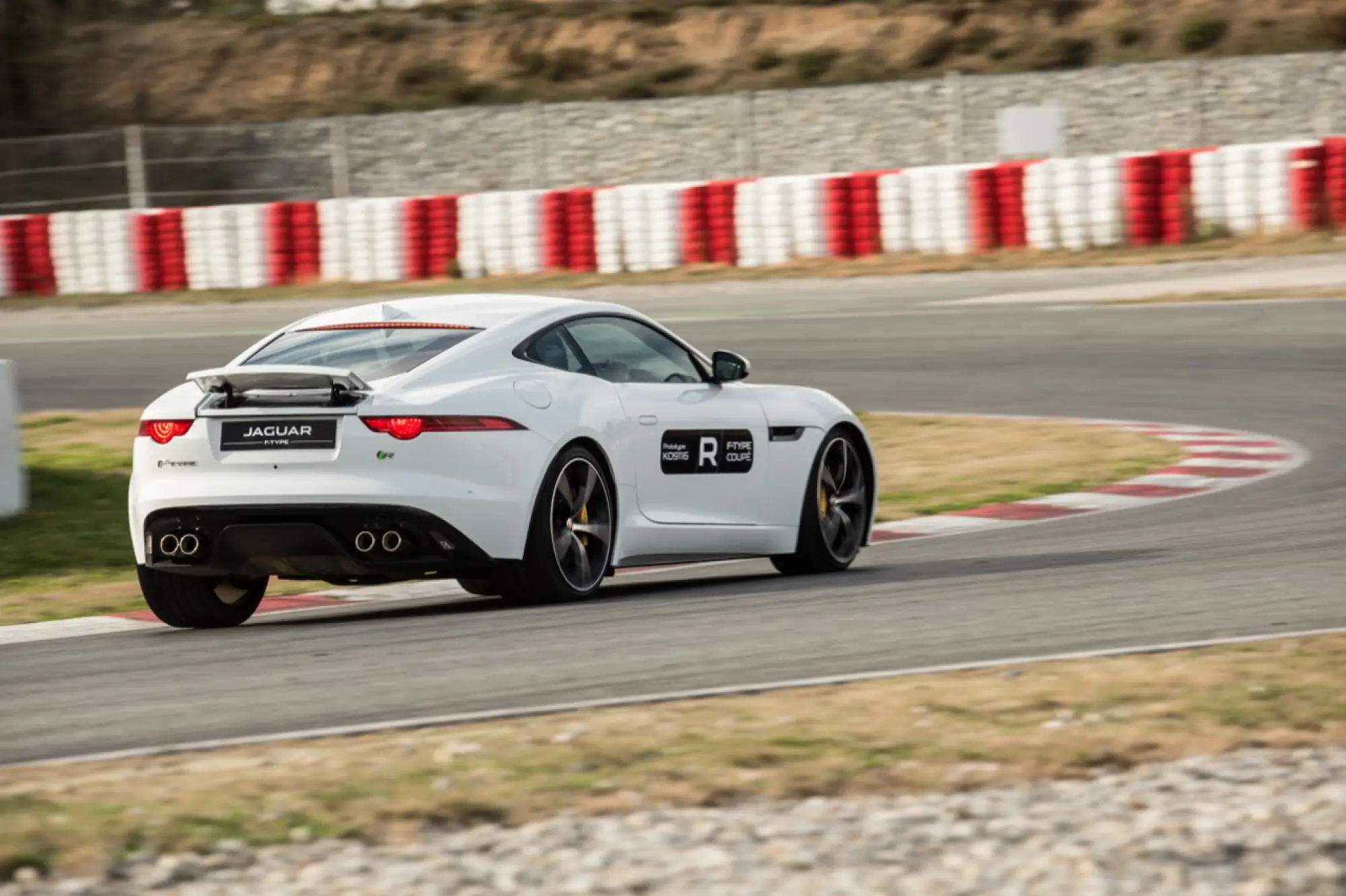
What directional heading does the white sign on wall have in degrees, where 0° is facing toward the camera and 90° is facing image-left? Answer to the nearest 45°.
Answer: approximately 0°

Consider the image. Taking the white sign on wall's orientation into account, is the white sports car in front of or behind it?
in front

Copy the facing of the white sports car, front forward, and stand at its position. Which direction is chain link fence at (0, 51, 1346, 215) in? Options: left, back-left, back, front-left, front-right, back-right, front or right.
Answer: front-left

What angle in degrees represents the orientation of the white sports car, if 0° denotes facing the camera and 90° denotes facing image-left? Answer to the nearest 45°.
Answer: approximately 225°

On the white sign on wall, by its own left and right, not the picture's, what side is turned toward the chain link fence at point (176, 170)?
right

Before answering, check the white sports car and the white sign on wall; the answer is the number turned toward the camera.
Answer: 1

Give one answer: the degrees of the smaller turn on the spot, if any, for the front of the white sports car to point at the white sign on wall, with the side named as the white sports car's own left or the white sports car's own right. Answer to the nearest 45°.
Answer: approximately 45° to the white sports car's own left
